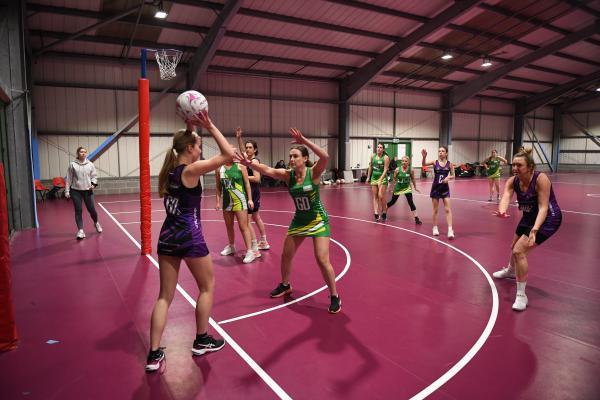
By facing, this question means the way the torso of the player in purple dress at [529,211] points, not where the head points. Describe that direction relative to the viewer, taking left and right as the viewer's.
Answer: facing the viewer and to the left of the viewer

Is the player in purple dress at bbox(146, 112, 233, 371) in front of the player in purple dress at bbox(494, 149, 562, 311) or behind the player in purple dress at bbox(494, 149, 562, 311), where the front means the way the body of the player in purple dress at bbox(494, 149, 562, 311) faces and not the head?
in front

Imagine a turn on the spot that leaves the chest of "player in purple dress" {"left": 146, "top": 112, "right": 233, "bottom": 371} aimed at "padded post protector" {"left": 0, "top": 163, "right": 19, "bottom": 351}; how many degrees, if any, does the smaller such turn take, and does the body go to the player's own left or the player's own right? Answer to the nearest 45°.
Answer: approximately 90° to the player's own left

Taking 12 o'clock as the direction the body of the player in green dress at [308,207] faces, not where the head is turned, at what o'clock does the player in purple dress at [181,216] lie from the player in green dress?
The player in purple dress is roughly at 12 o'clock from the player in green dress.

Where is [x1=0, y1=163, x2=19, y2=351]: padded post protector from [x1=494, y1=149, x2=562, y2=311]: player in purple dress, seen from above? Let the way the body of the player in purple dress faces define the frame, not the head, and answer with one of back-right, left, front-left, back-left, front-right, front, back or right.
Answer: front

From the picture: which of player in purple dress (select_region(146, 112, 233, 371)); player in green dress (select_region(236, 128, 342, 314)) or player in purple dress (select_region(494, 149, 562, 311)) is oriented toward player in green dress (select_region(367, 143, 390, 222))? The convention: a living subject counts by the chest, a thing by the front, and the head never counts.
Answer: player in purple dress (select_region(146, 112, 233, 371))

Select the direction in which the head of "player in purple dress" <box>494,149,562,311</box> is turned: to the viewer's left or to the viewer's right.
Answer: to the viewer's left

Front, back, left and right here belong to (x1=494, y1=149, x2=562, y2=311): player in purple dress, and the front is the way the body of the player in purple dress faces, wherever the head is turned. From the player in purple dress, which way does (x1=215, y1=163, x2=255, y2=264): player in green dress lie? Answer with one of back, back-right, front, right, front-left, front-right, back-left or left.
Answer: front-right

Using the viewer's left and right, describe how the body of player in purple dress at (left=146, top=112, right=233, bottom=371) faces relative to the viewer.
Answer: facing away from the viewer and to the right of the viewer

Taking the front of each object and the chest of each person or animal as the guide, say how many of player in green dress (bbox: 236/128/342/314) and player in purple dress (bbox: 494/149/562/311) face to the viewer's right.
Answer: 0

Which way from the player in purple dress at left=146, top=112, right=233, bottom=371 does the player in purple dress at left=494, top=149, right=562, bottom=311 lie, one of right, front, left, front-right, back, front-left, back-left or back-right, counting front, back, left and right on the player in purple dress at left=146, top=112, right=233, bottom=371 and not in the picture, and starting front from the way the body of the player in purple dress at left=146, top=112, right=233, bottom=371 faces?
front-right

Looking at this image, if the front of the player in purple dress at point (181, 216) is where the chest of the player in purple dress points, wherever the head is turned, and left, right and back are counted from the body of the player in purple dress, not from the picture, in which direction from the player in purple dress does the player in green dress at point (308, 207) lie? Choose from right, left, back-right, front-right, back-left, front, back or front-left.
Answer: front

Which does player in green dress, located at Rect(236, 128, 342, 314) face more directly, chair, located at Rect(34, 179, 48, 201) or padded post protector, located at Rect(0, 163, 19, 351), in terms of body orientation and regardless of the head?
the padded post protector

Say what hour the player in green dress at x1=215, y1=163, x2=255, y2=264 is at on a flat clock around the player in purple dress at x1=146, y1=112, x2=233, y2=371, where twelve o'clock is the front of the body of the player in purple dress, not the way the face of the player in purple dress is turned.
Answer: The player in green dress is roughly at 11 o'clock from the player in purple dress.

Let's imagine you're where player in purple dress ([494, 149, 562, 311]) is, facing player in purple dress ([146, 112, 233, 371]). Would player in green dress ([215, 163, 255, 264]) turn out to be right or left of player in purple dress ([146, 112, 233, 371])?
right

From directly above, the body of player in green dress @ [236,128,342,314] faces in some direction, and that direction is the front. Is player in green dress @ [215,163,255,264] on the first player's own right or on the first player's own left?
on the first player's own right

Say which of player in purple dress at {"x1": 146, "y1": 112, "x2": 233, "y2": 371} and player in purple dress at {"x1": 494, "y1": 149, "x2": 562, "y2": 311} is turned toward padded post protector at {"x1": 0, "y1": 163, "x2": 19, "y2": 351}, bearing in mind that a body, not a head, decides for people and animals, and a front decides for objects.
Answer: player in purple dress at {"x1": 494, "y1": 149, "x2": 562, "y2": 311}

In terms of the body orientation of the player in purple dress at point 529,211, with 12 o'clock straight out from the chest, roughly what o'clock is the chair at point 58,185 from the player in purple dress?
The chair is roughly at 2 o'clock from the player in purple dress.
